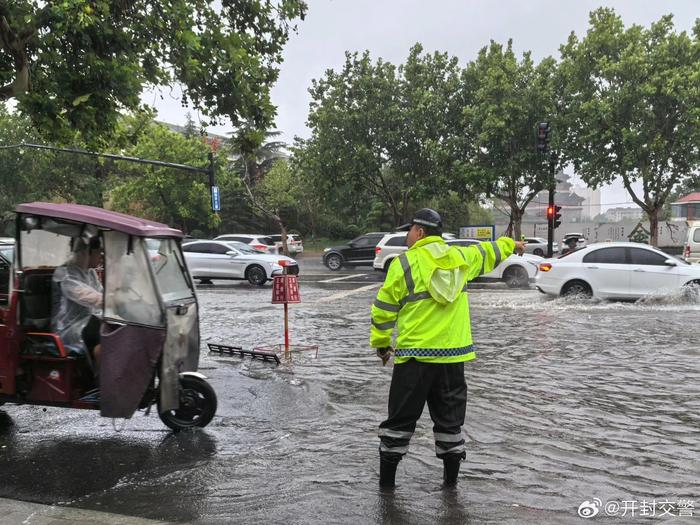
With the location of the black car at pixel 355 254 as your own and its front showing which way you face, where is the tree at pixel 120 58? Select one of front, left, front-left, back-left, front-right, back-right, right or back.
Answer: left

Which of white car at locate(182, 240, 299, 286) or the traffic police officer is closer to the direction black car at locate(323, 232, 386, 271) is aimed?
the white car

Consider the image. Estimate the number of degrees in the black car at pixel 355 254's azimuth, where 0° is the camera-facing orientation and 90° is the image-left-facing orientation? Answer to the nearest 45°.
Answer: approximately 90°

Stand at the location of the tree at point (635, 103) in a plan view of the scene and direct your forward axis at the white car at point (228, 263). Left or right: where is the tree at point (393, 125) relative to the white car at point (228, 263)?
right

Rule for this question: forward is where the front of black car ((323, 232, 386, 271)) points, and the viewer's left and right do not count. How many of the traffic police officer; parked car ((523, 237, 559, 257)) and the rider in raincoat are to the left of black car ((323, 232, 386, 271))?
2

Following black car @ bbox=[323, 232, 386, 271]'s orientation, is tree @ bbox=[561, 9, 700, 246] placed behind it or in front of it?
behind

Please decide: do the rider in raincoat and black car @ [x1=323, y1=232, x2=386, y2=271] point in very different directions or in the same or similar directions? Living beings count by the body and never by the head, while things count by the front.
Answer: very different directions

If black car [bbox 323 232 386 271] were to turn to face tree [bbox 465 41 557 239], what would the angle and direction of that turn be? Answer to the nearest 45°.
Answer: approximately 135° to its right

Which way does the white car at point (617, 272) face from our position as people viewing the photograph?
facing to the right of the viewer

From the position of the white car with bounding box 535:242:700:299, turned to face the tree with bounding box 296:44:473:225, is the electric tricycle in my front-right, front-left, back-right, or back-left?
back-left
